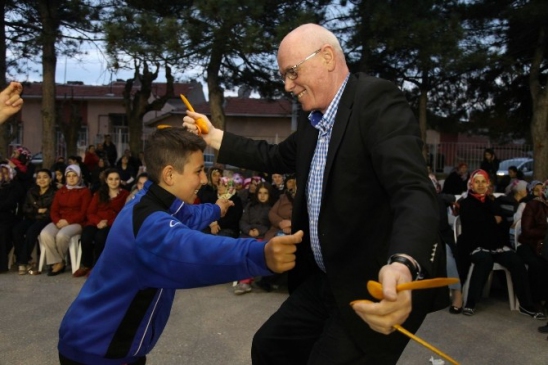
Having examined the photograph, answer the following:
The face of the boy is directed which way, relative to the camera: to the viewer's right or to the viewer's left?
to the viewer's right

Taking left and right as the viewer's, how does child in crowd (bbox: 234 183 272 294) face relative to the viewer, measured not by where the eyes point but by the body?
facing the viewer

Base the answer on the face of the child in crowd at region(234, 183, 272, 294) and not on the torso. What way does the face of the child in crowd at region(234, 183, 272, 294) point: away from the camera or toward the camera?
toward the camera

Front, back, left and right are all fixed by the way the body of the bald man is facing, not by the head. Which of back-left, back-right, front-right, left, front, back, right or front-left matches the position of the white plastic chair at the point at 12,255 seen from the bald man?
right

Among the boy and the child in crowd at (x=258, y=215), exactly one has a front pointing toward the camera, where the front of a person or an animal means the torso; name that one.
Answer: the child in crowd

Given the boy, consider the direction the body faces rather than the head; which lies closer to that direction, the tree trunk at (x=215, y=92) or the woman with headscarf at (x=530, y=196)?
the woman with headscarf

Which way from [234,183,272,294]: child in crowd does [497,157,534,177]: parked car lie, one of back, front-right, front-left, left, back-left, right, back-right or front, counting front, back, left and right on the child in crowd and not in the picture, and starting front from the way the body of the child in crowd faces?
back-left

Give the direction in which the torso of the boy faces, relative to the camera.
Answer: to the viewer's right

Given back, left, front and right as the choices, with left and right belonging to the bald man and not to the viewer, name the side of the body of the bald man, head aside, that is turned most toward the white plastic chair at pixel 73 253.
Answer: right

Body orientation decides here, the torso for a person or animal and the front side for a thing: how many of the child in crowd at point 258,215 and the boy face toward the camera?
1

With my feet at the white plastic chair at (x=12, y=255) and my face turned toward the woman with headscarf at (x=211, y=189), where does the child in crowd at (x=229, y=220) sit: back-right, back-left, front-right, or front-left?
front-right

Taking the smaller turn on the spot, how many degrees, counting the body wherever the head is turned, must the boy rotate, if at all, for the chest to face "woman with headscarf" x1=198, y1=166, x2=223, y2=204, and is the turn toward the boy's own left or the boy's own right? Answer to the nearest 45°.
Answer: approximately 90° to the boy's own left

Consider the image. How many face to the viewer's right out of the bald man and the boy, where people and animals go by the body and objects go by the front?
1

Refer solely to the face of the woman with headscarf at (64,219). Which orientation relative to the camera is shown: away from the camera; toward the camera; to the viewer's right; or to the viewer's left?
toward the camera

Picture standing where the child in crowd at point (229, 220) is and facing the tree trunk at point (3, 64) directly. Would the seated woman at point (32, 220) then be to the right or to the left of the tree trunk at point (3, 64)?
left

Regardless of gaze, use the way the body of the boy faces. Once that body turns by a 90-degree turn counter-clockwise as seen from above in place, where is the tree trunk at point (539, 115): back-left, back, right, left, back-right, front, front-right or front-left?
front-right

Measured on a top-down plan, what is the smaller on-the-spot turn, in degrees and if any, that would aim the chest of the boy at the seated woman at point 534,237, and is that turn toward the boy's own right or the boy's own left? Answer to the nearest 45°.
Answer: approximately 45° to the boy's own left
